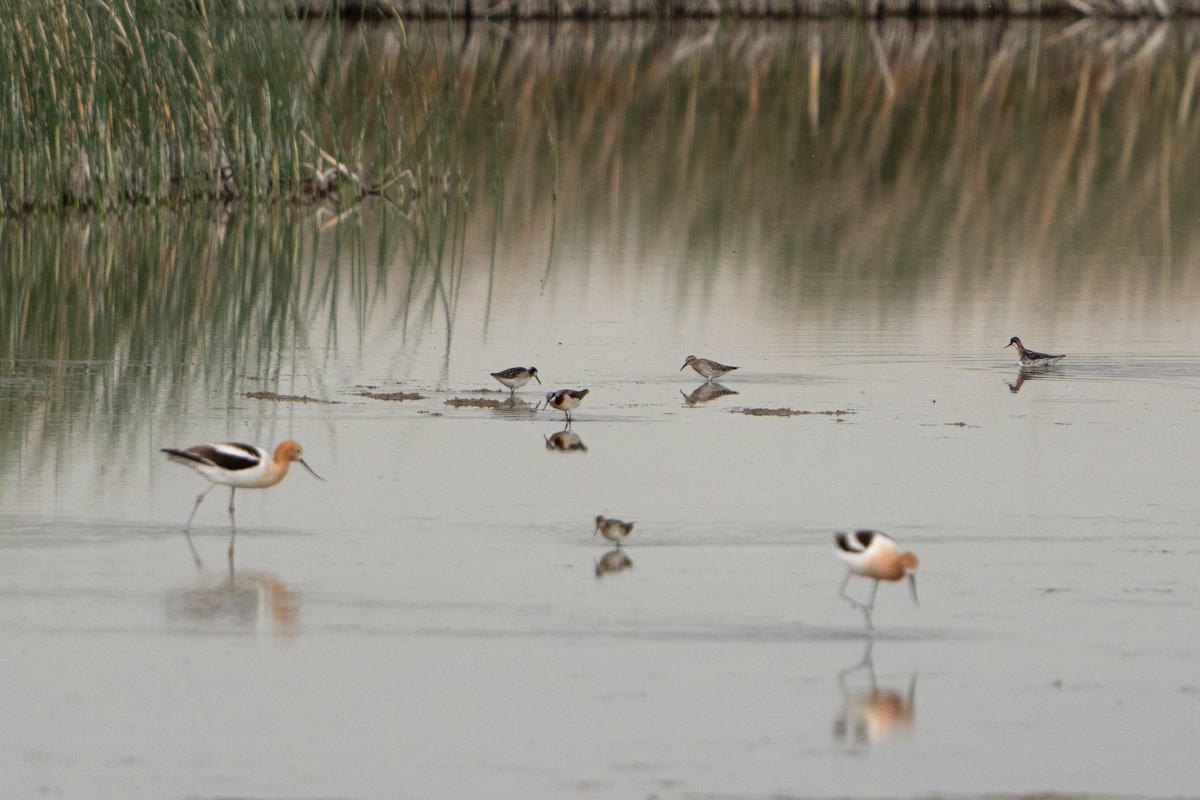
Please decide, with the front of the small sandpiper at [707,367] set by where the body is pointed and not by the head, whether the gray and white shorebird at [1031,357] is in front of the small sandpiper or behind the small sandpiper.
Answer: behind

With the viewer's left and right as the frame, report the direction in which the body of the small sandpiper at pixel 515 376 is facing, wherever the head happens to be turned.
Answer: facing to the right of the viewer

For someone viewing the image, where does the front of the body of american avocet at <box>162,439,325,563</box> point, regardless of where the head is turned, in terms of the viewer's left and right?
facing to the right of the viewer

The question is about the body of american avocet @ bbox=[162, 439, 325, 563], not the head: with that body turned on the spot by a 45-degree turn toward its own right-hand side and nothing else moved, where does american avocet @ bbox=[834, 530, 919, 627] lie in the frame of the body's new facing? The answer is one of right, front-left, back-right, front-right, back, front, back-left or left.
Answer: front

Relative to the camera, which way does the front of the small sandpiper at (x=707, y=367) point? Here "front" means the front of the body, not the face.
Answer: to the viewer's left

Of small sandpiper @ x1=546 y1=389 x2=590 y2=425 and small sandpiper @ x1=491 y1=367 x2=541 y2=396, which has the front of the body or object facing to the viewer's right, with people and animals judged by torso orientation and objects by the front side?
small sandpiper @ x1=491 y1=367 x2=541 y2=396

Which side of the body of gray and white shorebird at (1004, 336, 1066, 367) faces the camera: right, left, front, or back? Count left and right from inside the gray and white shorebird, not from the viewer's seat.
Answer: left

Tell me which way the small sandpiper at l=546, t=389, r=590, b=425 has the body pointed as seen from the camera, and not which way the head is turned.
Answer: to the viewer's left

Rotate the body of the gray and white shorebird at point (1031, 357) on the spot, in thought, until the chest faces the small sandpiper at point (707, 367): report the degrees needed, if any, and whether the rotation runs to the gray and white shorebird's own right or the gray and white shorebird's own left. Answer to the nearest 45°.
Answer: approximately 45° to the gray and white shorebird's own left
